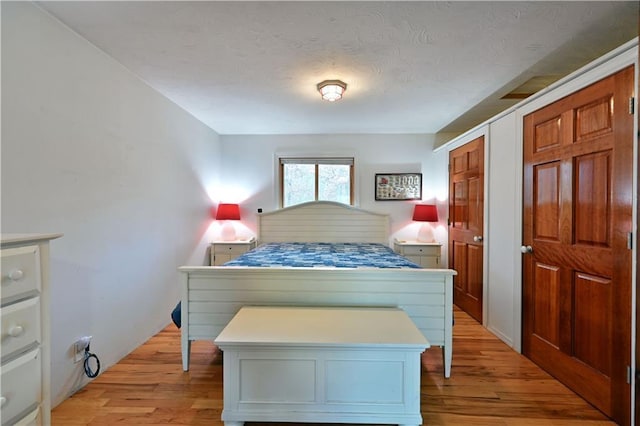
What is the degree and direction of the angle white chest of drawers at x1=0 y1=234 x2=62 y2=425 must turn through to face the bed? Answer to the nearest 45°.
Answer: approximately 45° to its left

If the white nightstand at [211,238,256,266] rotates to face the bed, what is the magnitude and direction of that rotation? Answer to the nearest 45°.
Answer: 0° — it already faces it

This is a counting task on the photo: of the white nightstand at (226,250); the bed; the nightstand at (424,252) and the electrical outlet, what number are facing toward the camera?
3

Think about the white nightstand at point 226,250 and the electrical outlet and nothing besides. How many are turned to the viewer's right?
1

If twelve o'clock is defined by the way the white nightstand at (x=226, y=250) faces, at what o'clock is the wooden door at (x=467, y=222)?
The wooden door is roughly at 10 o'clock from the white nightstand.

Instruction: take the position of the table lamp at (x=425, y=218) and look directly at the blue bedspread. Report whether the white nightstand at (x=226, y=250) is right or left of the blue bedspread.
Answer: right

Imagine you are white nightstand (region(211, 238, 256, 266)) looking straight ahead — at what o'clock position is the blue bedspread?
The blue bedspread is roughly at 11 o'clock from the white nightstand.

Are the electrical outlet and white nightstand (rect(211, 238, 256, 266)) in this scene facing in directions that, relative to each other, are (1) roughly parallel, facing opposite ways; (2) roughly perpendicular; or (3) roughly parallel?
roughly perpendicular

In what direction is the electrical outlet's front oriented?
to the viewer's right

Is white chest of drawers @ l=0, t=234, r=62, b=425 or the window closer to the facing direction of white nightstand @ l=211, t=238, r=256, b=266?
the white chest of drawers

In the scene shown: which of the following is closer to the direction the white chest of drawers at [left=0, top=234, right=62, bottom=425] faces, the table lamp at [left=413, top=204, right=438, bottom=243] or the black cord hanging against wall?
the table lamp

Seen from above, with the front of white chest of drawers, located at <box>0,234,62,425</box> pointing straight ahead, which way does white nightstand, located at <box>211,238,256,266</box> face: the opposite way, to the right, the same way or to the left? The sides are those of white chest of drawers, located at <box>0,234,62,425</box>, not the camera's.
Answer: to the right

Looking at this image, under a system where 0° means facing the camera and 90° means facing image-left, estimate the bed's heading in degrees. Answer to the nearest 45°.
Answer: approximately 0°

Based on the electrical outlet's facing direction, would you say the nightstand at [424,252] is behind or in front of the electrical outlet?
in front

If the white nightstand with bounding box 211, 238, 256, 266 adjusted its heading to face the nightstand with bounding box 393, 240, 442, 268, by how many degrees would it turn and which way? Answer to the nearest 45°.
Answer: approximately 90° to its left
